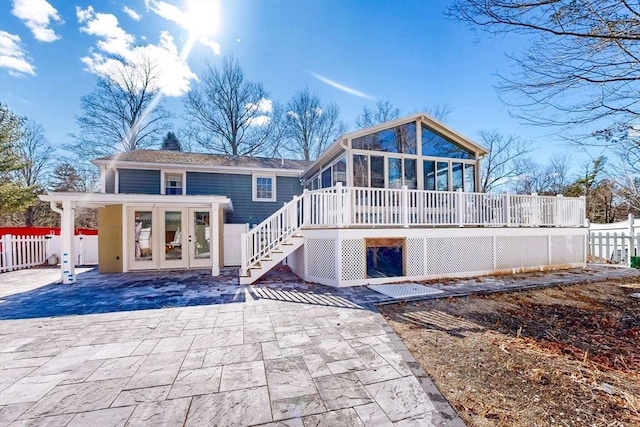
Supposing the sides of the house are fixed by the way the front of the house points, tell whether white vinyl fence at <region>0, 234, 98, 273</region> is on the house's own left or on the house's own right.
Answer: on the house's own left

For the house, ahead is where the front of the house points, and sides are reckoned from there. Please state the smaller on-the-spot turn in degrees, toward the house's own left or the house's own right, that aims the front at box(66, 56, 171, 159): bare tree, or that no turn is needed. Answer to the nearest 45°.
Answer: approximately 45° to the house's own left

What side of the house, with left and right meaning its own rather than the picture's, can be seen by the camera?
back

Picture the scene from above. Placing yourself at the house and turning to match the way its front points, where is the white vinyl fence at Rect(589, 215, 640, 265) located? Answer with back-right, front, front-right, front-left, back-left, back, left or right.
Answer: right

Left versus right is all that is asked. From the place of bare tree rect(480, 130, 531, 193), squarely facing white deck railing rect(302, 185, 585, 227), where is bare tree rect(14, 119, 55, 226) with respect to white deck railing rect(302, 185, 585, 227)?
right
